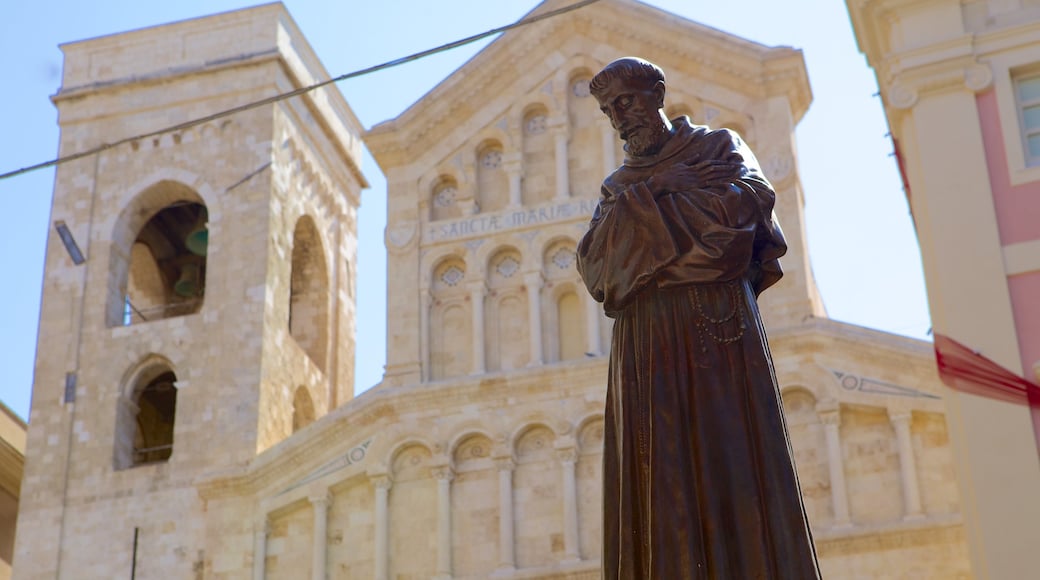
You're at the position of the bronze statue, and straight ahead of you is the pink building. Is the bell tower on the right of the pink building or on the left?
left

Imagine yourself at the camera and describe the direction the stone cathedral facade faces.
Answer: facing the viewer and to the left of the viewer

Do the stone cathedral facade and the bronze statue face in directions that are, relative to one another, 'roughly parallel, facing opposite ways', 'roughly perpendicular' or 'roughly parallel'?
roughly parallel

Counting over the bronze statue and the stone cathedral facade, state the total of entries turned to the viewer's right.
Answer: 0

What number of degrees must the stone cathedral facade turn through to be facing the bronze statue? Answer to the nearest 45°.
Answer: approximately 45° to its left

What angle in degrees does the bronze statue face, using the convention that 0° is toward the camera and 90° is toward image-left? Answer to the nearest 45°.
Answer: approximately 45°
